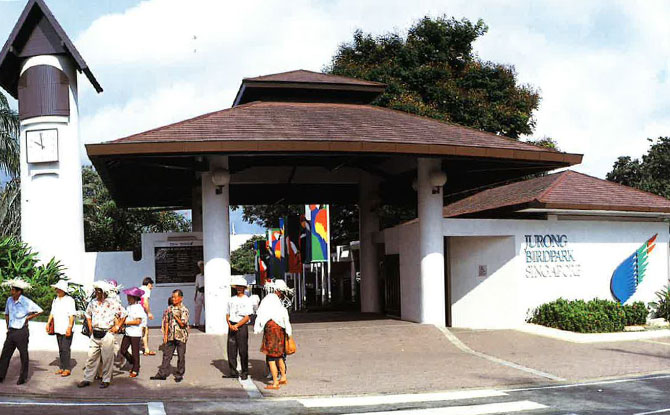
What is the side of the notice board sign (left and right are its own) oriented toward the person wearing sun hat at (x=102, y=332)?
front

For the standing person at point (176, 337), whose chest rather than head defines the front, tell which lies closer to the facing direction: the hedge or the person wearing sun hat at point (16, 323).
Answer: the person wearing sun hat

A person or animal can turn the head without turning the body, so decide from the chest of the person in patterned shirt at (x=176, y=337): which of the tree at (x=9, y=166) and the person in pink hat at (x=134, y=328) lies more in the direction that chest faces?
the person in pink hat

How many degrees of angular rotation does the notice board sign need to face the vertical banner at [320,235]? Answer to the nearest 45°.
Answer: approximately 135° to its left

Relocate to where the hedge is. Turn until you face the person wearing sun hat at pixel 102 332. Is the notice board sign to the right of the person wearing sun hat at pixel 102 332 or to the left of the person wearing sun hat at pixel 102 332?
right

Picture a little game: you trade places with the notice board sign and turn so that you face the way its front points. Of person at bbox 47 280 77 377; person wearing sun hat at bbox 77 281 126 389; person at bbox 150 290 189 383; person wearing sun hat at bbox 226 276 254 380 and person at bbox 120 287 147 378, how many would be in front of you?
5

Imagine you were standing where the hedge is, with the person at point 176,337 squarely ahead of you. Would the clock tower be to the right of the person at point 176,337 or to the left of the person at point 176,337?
right

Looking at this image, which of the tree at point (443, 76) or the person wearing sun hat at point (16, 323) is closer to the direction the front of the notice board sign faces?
the person wearing sun hat

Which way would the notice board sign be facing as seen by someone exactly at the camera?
facing the viewer

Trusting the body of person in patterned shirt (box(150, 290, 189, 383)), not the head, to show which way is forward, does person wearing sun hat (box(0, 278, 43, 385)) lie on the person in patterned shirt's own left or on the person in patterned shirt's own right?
on the person in patterned shirt's own right
